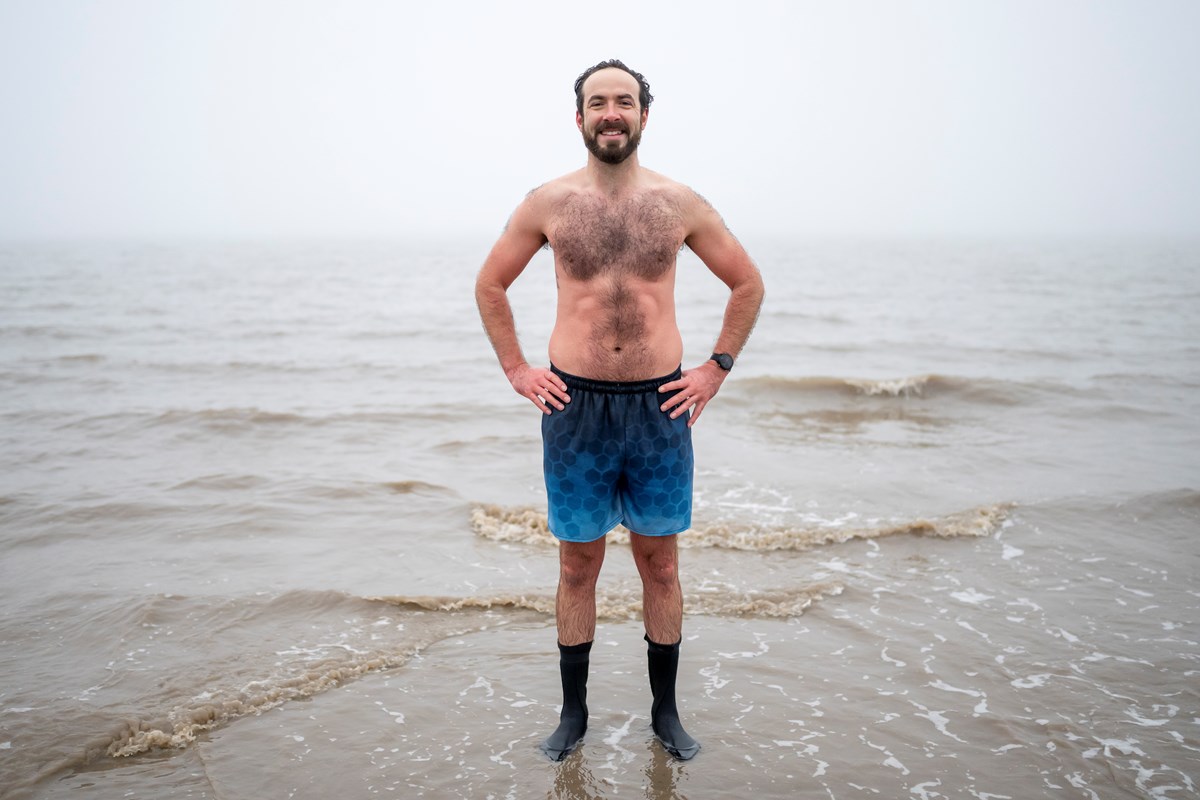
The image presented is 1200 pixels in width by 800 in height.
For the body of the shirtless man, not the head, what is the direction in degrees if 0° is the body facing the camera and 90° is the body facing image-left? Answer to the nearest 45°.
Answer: approximately 0°

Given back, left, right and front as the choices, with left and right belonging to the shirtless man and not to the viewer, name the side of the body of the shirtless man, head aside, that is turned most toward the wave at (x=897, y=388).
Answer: back

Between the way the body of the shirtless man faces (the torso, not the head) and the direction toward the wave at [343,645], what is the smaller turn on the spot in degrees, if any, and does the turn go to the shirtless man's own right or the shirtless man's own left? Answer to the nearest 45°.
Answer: approximately 135° to the shirtless man's own right

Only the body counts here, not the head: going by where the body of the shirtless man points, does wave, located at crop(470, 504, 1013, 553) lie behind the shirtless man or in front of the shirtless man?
behind

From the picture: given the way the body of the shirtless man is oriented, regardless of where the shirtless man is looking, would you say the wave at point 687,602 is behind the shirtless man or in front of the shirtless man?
behind
